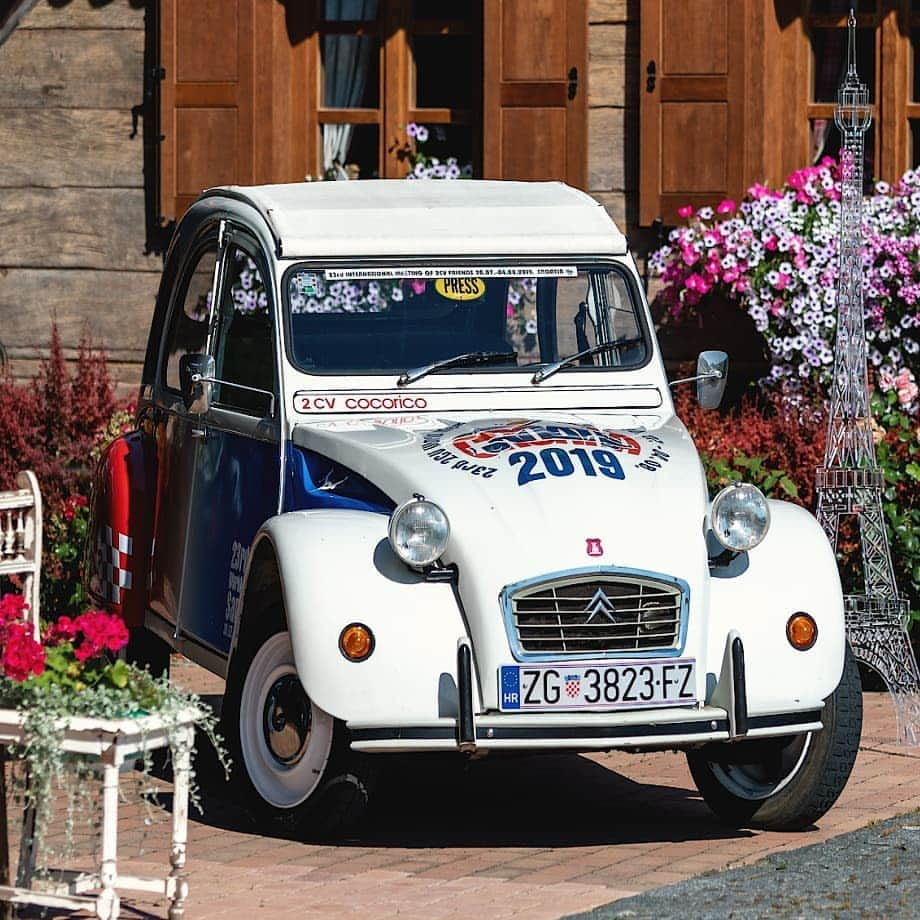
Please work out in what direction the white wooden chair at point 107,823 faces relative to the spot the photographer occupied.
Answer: facing the viewer and to the right of the viewer

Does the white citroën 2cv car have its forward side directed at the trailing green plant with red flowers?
no

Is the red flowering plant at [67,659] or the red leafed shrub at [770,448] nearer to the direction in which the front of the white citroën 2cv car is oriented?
the red flowering plant

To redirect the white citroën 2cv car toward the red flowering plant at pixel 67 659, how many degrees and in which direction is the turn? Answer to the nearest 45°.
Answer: approximately 90° to its right

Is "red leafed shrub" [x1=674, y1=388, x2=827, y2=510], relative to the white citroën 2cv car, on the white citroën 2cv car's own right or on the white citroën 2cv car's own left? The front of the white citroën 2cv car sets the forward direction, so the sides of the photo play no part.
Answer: on the white citroën 2cv car's own left

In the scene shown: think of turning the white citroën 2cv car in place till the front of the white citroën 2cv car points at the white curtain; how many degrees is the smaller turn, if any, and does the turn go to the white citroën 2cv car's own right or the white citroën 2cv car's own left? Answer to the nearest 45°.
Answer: approximately 135° to the white citroën 2cv car's own left

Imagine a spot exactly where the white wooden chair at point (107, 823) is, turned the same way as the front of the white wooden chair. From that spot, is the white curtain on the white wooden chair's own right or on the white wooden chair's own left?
on the white wooden chair's own left

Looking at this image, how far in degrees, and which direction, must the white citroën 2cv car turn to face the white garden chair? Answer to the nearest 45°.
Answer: approximately 135° to its right

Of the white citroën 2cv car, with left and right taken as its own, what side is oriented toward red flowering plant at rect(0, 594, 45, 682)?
right

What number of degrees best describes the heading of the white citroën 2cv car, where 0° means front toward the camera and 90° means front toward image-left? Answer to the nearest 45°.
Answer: approximately 315°

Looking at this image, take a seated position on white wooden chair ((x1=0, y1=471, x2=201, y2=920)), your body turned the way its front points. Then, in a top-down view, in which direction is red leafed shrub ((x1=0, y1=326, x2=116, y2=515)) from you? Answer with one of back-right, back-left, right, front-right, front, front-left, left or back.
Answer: back-left

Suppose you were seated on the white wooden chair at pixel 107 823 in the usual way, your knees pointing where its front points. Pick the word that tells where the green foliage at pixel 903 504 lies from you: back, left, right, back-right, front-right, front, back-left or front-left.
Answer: left
